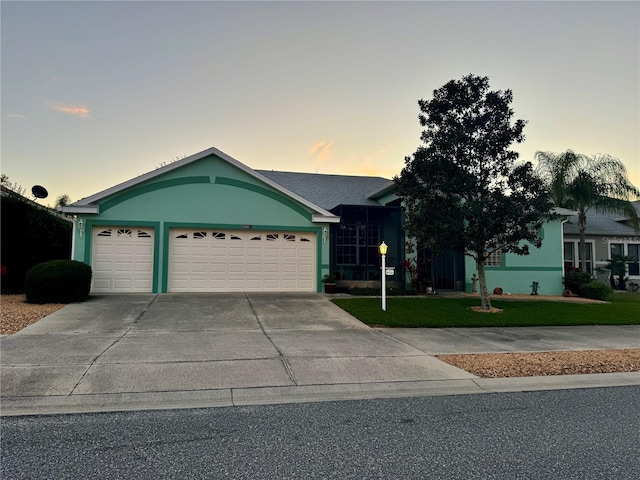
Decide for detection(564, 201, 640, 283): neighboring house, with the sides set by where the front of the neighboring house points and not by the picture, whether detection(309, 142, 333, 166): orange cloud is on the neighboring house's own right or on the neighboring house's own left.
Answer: on the neighboring house's own right

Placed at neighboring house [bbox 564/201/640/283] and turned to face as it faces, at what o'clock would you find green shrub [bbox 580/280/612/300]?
The green shrub is roughly at 12 o'clock from the neighboring house.

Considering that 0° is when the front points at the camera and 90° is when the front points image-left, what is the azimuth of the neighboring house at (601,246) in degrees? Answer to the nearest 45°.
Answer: approximately 0°

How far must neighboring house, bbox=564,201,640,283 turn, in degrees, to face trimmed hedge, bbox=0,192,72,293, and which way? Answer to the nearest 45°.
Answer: approximately 45° to its right

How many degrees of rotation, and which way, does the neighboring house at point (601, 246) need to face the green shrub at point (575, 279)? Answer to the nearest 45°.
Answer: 0° — it already faces it
